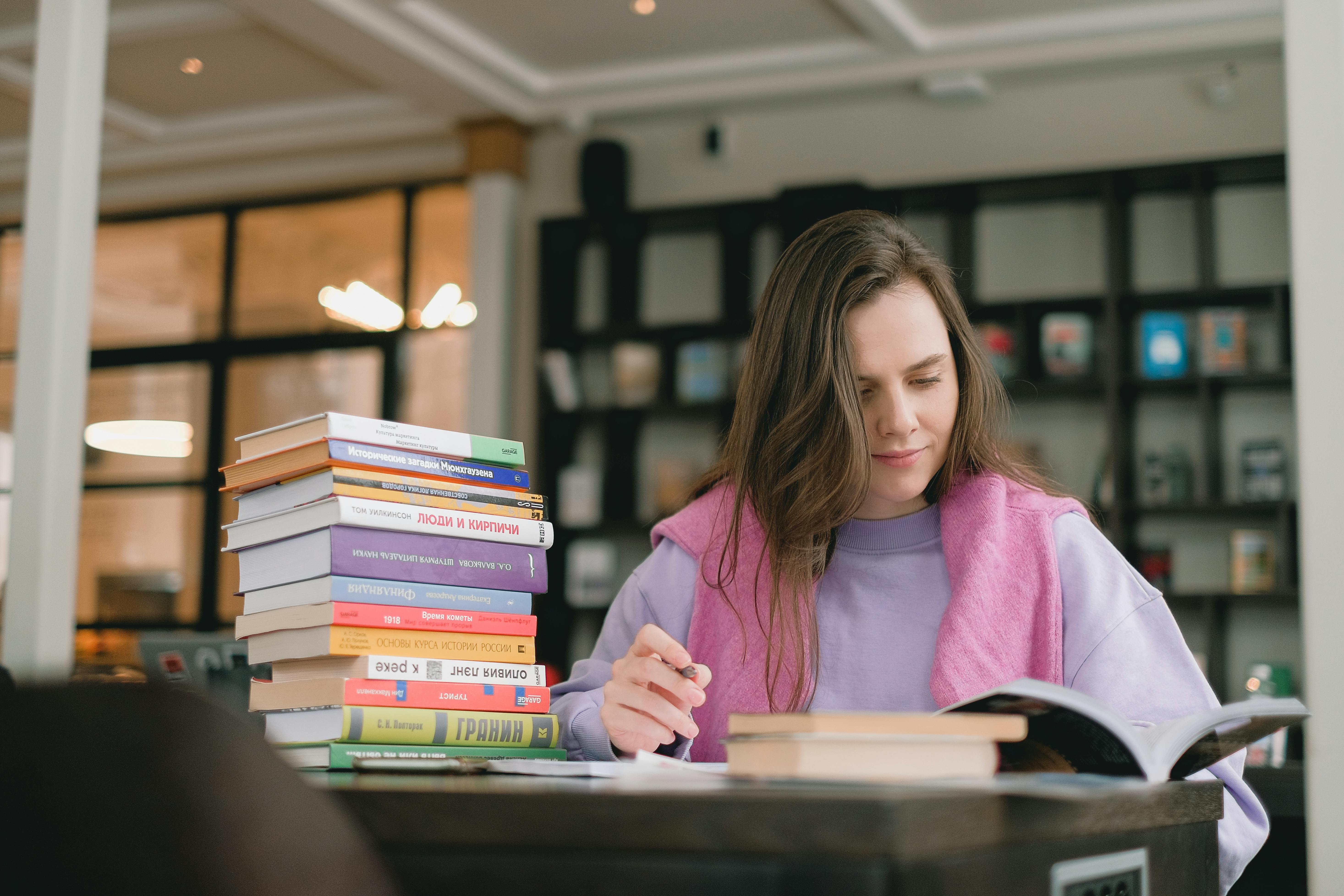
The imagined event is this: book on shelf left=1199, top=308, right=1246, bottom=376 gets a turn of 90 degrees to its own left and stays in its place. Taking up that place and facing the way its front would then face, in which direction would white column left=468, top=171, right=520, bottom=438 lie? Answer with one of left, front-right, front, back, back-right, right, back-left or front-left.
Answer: back

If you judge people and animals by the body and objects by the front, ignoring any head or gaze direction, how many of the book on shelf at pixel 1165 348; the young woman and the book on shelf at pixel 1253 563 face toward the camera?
3

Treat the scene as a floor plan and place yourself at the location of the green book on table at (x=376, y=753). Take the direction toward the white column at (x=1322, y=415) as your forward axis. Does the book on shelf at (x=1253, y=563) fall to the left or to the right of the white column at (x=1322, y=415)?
left

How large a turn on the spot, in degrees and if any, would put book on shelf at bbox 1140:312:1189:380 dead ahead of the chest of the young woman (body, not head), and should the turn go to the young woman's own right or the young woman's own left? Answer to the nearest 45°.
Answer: approximately 180°

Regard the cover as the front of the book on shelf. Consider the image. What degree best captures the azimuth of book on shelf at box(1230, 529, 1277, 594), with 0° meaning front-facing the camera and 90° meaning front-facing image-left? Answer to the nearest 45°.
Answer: approximately 0°

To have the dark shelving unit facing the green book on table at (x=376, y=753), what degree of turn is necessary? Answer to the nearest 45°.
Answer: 0° — it already faces it

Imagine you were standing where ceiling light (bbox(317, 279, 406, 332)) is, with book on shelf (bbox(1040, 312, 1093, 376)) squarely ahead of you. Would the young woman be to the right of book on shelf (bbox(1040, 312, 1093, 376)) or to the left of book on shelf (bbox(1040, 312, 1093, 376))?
right
